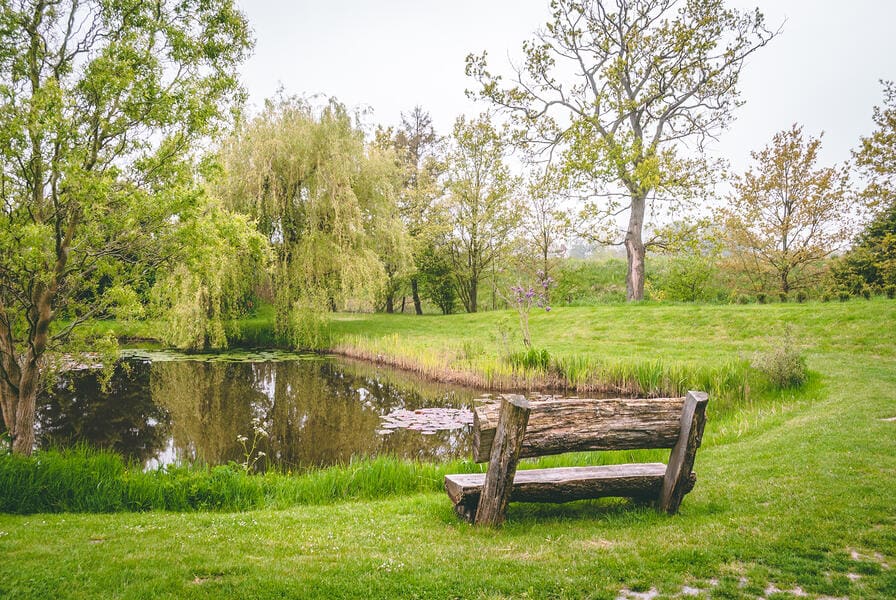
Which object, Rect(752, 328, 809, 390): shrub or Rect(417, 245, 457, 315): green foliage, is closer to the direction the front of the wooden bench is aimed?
the green foliage

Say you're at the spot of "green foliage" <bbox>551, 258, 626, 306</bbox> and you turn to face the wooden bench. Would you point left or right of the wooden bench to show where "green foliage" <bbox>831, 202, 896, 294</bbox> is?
left

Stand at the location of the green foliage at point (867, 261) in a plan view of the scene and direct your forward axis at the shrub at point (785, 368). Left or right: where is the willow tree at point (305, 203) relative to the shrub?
right

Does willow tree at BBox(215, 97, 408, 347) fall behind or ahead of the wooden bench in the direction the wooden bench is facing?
ahead

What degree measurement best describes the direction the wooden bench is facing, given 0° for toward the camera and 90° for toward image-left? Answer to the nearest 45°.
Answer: approximately 135°

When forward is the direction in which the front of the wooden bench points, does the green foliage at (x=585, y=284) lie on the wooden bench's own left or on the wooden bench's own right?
on the wooden bench's own right

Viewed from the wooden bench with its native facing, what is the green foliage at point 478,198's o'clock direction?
The green foliage is roughly at 1 o'clock from the wooden bench.

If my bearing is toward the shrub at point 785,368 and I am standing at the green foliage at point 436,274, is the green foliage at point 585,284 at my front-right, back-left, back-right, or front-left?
front-left

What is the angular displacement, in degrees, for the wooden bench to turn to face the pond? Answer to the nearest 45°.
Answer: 0° — it already faces it

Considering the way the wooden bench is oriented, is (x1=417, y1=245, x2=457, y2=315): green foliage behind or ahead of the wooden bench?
ahead

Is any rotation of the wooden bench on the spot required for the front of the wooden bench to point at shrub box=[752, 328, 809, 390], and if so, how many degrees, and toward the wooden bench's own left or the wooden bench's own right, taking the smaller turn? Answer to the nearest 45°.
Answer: approximately 90° to the wooden bench's own right
